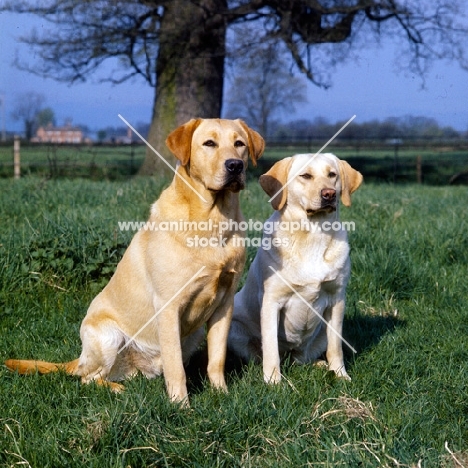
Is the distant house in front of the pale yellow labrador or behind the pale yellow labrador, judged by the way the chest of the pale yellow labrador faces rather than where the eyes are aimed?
behind

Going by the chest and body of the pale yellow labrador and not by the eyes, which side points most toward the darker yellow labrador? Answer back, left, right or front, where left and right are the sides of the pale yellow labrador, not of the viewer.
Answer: right

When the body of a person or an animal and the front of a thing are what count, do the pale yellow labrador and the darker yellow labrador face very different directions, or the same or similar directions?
same or similar directions

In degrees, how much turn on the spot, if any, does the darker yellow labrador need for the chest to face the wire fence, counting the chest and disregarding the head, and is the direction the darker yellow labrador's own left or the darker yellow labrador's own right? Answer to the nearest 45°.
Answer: approximately 135° to the darker yellow labrador's own left

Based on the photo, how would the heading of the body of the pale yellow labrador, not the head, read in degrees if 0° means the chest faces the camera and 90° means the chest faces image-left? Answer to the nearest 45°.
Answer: approximately 315°

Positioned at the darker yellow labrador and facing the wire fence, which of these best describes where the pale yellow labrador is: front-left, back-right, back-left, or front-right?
front-right

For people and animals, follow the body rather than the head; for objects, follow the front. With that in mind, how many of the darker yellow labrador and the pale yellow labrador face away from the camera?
0

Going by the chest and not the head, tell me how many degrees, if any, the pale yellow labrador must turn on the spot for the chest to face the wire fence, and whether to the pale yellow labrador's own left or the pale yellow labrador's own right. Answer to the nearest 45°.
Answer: approximately 135° to the pale yellow labrador's own left
